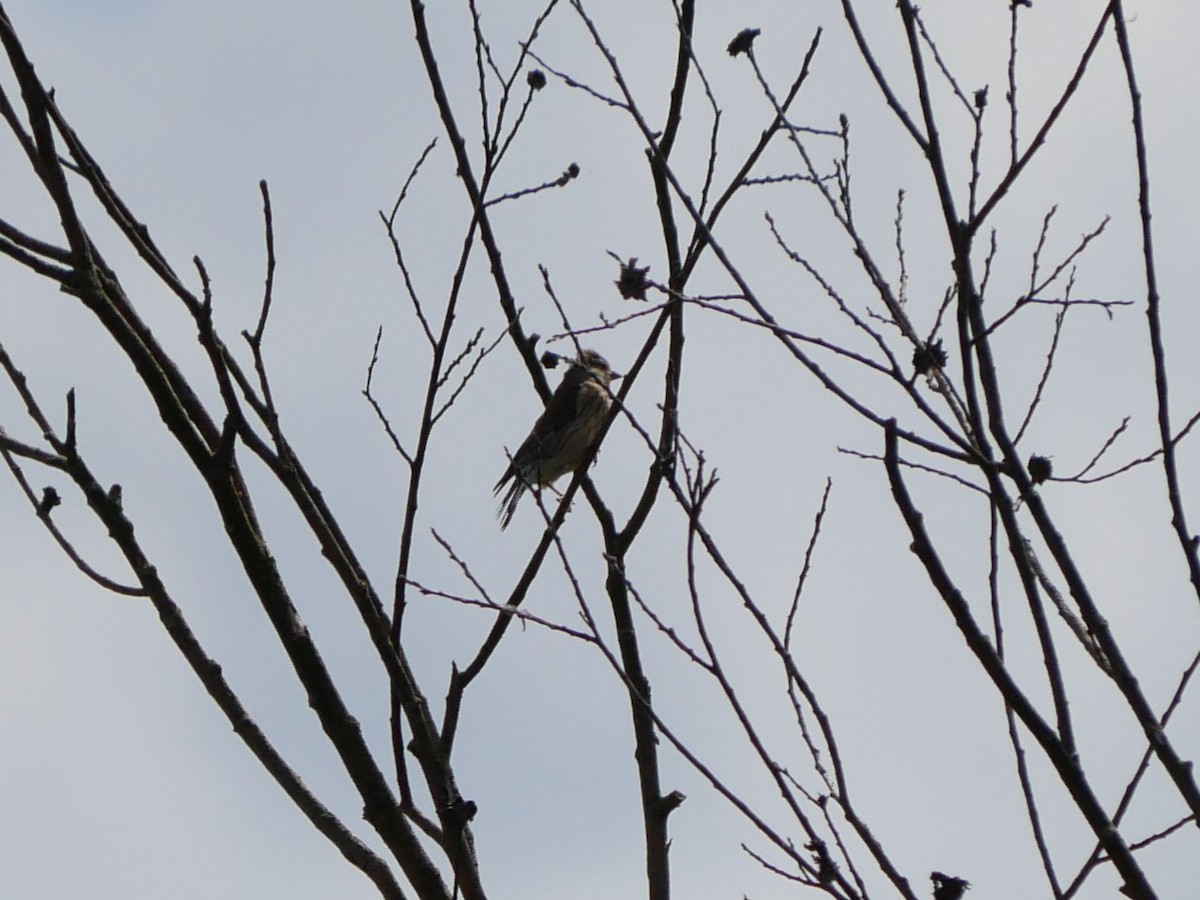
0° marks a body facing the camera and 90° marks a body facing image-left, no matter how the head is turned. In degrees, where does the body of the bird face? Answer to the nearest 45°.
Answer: approximately 270°
